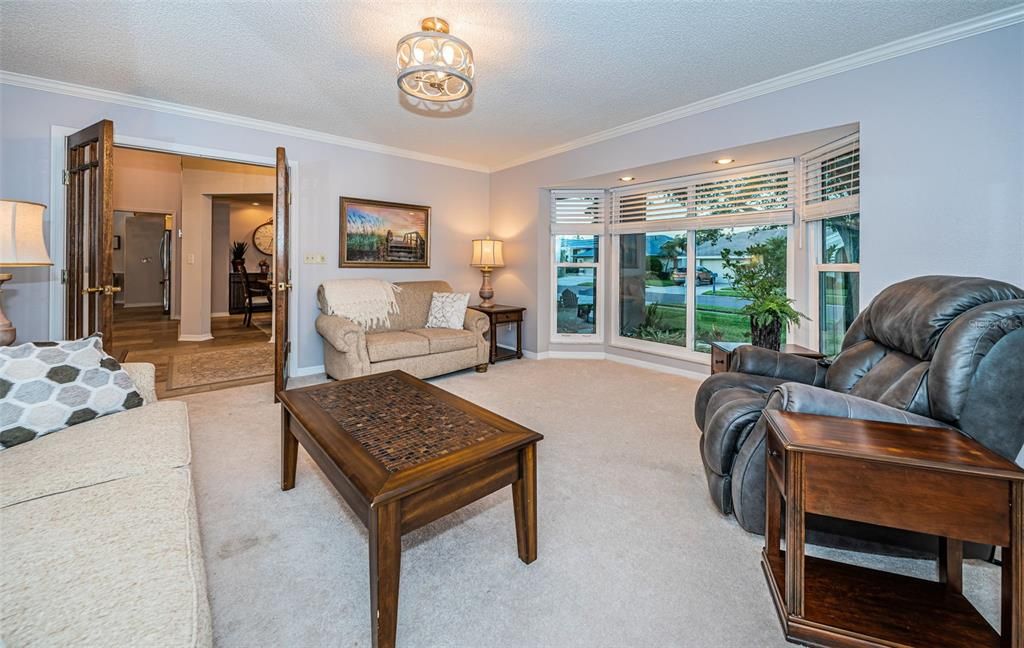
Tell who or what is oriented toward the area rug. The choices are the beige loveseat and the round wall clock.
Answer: the round wall clock

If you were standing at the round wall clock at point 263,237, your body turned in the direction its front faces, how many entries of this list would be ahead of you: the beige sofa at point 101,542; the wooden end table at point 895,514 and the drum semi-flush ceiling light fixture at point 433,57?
3

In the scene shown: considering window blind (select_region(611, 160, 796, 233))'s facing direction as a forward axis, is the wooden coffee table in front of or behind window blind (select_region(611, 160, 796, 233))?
in front

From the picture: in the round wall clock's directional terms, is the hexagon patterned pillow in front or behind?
in front

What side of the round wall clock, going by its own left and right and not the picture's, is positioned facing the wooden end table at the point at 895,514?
front

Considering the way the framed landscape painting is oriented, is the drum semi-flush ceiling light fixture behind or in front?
in front

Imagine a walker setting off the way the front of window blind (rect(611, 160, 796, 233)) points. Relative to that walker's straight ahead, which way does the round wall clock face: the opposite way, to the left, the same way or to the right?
to the left
